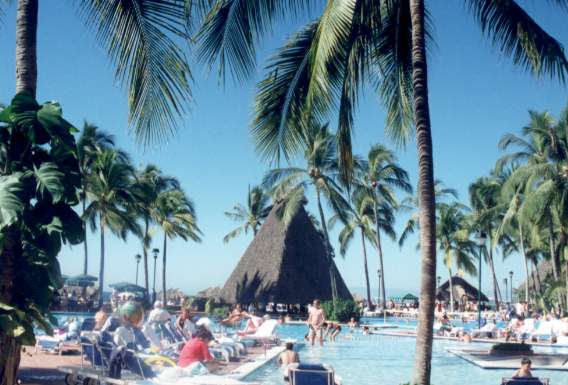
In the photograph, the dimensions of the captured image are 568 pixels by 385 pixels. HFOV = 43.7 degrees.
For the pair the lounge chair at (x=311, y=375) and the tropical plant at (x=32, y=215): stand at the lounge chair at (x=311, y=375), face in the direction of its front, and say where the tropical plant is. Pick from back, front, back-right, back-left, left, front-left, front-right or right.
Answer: back-left

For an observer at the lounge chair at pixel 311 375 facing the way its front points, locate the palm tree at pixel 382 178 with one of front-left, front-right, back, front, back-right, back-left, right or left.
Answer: front

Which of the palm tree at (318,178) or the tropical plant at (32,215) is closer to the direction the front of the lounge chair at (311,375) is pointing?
the palm tree

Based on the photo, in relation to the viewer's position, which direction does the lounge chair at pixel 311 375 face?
facing away from the viewer

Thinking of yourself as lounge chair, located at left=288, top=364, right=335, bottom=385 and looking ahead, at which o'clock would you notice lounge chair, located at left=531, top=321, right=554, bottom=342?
lounge chair, located at left=531, top=321, right=554, bottom=342 is roughly at 1 o'clock from lounge chair, located at left=288, top=364, right=335, bottom=385.

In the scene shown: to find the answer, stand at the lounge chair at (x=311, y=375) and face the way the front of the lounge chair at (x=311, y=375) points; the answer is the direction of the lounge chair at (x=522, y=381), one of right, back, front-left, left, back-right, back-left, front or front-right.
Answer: right

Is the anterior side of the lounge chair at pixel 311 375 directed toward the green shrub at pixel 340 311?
yes
